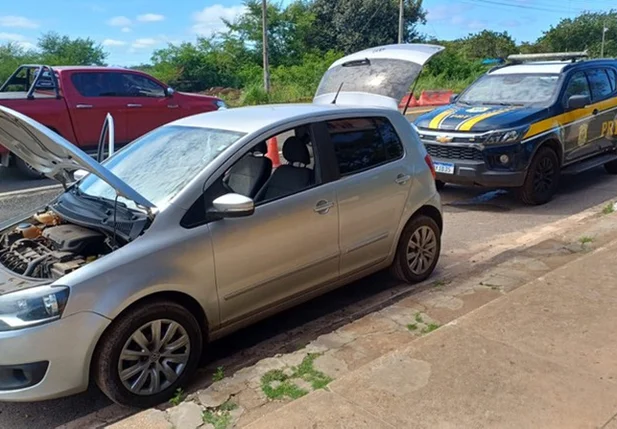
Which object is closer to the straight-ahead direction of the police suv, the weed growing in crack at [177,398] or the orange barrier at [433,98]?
the weed growing in crack

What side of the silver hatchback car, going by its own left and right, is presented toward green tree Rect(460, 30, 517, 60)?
back

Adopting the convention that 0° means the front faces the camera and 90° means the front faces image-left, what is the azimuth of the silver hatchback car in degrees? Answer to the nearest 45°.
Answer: approximately 45°

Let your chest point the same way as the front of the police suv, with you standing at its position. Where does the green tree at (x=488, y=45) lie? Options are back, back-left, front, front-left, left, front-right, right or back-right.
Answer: back-right

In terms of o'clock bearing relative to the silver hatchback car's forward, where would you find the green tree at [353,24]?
The green tree is roughly at 5 o'clock from the silver hatchback car.

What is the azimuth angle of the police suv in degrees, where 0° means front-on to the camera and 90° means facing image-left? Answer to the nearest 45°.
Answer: approximately 45°

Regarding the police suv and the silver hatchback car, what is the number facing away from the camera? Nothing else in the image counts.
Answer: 0

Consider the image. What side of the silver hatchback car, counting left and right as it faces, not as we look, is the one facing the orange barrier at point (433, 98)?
back

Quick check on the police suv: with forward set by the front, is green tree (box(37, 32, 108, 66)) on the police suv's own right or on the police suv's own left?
on the police suv's own right

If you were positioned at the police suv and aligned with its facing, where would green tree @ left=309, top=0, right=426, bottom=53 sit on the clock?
The green tree is roughly at 4 o'clock from the police suv.

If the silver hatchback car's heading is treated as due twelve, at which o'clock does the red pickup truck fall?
The red pickup truck is roughly at 4 o'clock from the silver hatchback car.
